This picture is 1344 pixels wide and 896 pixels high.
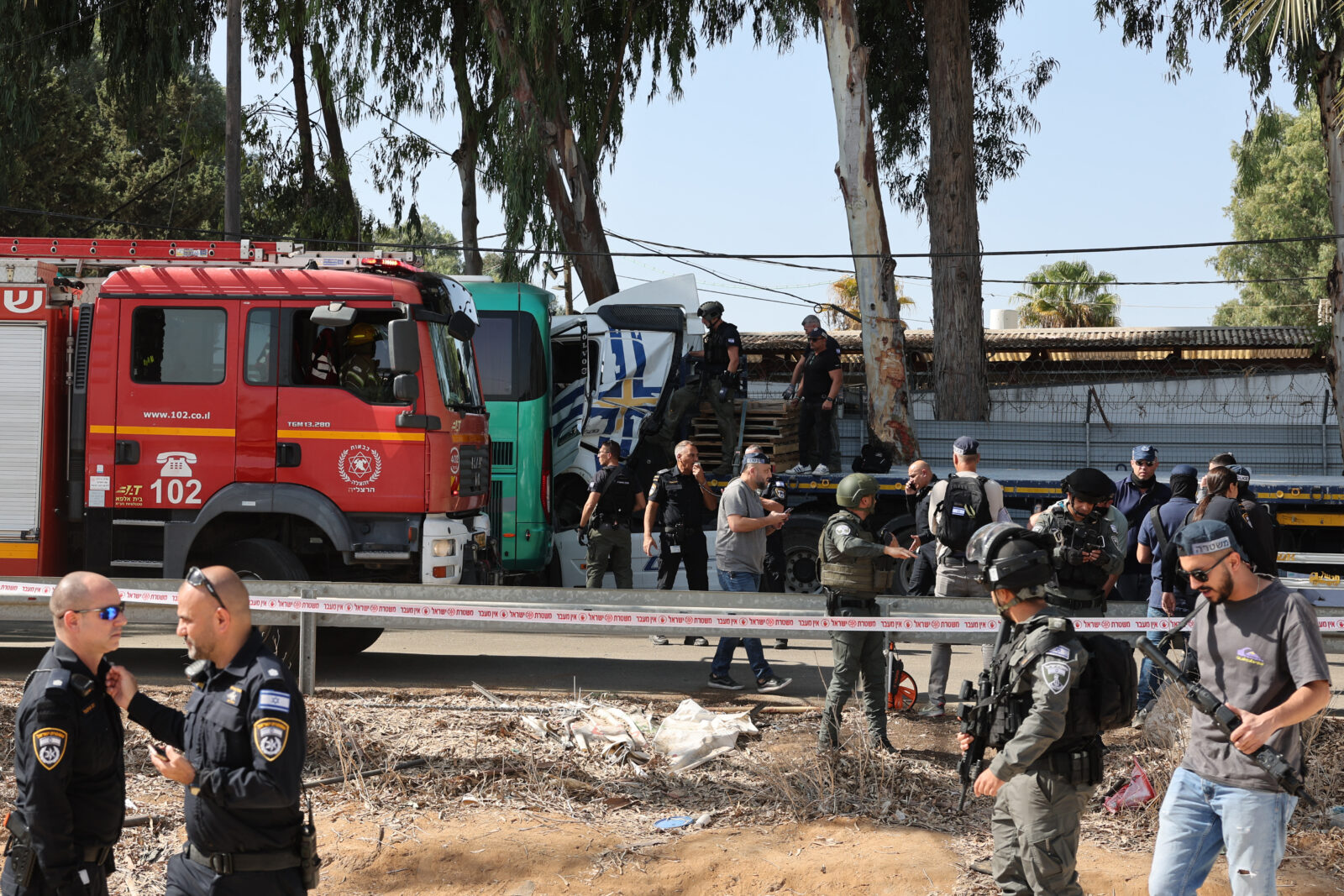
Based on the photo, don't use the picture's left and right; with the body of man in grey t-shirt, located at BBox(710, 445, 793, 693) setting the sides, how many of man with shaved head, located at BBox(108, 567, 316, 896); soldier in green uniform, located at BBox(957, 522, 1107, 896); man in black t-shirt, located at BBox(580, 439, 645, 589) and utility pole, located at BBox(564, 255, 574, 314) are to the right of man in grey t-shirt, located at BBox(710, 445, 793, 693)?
2

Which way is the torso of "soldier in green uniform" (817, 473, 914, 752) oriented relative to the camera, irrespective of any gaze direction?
to the viewer's right

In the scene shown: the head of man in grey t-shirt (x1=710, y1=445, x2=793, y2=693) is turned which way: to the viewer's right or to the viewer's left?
to the viewer's right

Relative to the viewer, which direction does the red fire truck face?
to the viewer's right

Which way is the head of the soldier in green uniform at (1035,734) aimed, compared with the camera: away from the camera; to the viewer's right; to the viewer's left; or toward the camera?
to the viewer's left

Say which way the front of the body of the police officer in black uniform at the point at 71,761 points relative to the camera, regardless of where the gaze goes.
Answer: to the viewer's right

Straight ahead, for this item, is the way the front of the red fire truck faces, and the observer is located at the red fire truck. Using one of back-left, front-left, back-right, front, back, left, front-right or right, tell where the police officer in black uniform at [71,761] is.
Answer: right

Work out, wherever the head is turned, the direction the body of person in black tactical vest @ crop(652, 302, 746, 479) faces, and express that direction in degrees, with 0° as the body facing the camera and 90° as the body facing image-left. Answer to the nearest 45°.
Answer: approximately 45°

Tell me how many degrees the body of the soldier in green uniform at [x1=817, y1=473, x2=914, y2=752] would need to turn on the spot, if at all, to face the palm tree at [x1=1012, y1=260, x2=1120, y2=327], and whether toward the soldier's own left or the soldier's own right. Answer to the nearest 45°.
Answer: approximately 90° to the soldier's own left

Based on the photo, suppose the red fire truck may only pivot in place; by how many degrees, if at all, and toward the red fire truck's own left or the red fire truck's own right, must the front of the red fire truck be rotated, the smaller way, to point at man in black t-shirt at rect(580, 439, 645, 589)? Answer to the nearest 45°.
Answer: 0° — it already faces them

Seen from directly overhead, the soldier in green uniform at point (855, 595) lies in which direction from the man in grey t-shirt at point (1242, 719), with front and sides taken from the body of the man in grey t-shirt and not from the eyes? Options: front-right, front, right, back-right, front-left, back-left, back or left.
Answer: right

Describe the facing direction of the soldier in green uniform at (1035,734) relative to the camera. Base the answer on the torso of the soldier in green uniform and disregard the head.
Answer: to the viewer's left
